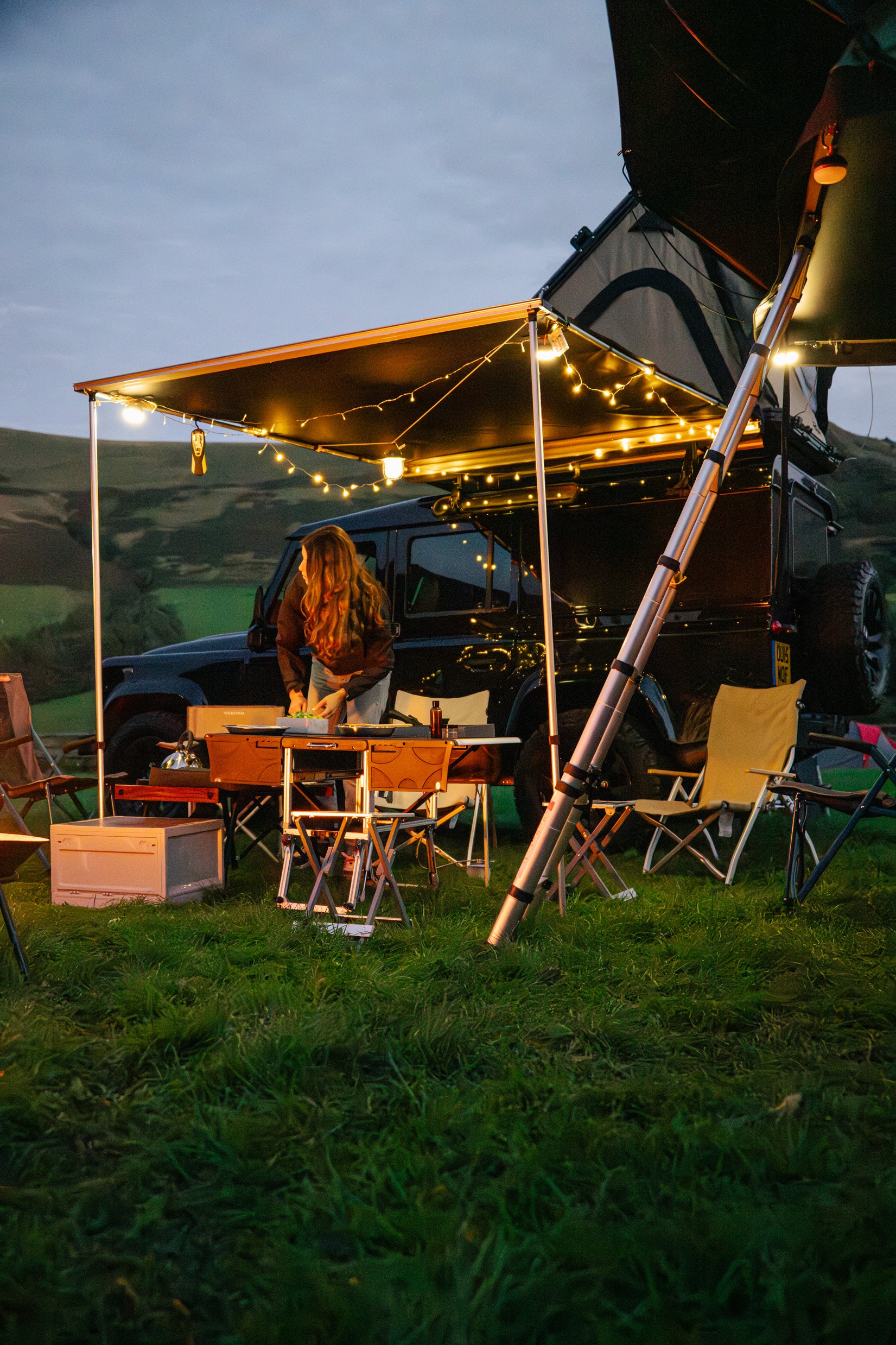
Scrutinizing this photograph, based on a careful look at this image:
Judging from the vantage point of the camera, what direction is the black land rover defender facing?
facing away from the viewer and to the left of the viewer

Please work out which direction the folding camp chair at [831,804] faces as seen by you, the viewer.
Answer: facing to the left of the viewer

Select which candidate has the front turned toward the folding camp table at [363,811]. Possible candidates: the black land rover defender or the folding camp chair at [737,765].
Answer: the folding camp chair

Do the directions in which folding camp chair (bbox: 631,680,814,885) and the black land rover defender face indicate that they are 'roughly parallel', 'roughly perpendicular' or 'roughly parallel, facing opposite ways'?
roughly perpendicular

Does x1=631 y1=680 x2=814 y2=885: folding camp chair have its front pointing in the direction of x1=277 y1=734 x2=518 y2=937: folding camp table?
yes
